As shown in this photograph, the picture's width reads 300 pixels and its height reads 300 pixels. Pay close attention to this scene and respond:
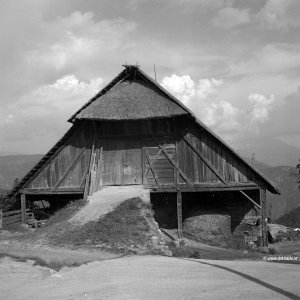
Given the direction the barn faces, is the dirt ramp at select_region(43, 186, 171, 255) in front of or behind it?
in front

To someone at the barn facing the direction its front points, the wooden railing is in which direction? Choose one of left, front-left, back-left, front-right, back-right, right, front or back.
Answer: right

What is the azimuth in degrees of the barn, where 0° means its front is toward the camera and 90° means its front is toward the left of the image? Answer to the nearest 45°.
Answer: approximately 0°

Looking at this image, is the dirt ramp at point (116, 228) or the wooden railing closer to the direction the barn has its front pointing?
the dirt ramp
